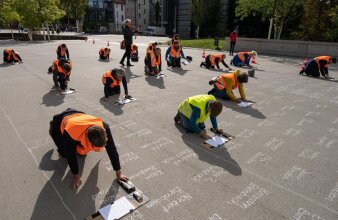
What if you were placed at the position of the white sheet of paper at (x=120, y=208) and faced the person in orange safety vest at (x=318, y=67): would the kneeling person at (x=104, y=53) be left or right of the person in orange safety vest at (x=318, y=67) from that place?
left

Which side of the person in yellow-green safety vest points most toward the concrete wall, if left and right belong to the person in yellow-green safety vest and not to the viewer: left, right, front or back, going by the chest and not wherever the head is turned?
left

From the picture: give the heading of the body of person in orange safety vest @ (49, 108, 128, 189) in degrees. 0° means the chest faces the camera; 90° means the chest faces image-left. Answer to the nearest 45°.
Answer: approximately 315°

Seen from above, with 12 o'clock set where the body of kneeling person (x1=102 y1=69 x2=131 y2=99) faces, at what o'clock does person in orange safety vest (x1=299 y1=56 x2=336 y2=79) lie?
The person in orange safety vest is roughly at 10 o'clock from the kneeling person.

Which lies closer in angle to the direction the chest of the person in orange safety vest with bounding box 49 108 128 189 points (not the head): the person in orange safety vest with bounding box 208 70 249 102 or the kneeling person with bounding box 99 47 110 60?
the person in orange safety vest

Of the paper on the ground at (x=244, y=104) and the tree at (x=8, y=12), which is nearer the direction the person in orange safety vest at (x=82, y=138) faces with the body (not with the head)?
the paper on the ground

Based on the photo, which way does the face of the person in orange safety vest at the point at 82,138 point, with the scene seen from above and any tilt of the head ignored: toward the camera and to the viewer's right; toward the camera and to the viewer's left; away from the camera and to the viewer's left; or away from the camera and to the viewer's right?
toward the camera and to the viewer's right

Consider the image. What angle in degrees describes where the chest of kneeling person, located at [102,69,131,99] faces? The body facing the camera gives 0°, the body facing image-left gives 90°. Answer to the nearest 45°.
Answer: approximately 315°
